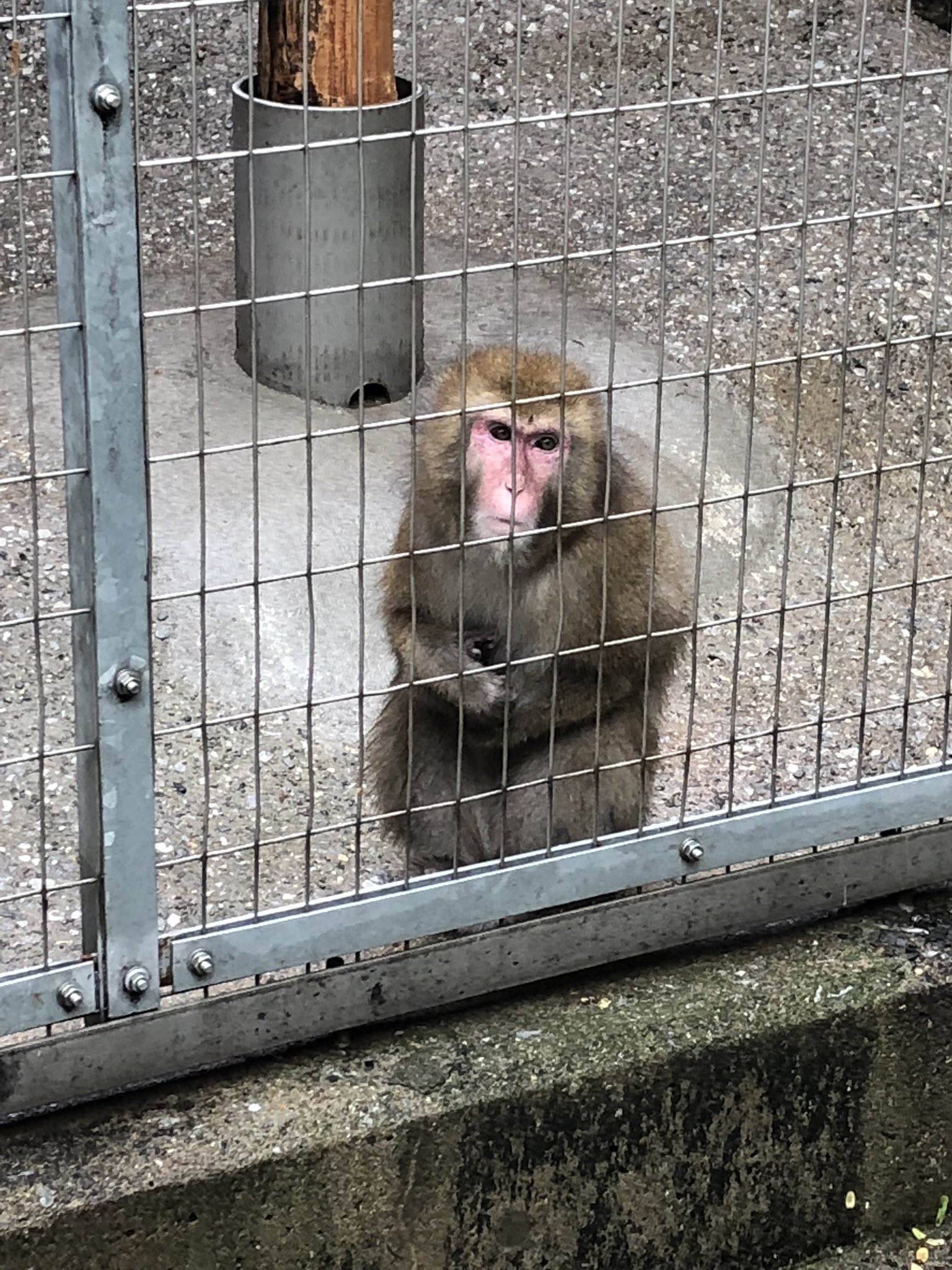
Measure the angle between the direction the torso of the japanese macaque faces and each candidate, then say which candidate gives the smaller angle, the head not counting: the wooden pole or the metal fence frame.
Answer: the metal fence frame

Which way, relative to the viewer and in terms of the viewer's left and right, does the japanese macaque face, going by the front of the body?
facing the viewer

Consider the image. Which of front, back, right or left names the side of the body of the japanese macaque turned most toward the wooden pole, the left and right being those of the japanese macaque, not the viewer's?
back

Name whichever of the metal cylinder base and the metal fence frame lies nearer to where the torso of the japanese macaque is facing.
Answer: the metal fence frame

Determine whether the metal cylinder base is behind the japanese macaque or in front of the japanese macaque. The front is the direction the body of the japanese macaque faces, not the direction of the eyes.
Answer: behind
